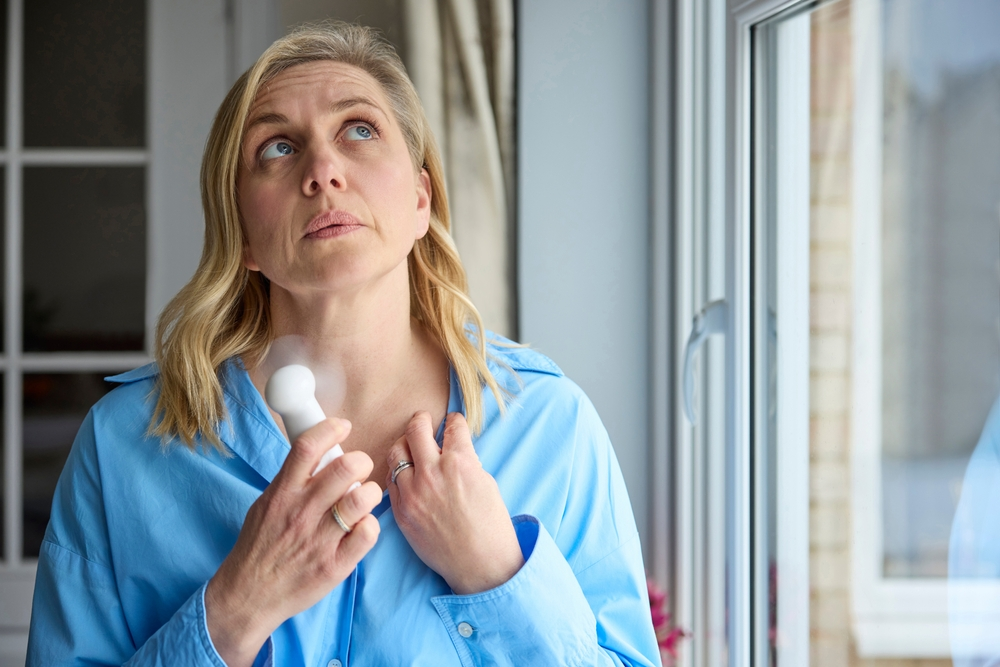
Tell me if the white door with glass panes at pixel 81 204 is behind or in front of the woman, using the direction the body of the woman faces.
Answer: behind

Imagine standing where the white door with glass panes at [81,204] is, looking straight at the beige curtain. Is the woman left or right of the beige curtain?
right

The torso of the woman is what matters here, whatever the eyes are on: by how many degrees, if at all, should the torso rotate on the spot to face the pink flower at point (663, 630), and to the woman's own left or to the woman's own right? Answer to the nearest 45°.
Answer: approximately 135° to the woman's own left

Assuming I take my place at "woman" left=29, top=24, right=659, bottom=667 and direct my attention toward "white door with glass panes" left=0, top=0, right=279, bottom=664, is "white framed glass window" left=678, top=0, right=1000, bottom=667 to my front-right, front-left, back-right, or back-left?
back-right

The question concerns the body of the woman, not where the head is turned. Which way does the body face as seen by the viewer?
toward the camera

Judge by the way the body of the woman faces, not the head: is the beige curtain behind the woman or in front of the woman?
behind
